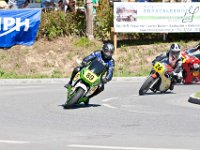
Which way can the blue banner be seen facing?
toward the camera

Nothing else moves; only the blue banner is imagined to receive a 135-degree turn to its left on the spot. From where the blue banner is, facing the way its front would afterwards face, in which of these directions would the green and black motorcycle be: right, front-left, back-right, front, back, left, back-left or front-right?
back-right

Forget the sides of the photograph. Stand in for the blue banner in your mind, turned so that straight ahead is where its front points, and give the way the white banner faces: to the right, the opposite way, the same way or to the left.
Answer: the same way

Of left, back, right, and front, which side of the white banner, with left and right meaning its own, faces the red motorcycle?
front

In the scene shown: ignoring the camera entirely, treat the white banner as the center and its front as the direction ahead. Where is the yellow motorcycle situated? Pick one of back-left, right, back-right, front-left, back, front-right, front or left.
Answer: front

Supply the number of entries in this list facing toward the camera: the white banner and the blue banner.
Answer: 2

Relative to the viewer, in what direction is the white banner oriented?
toward the camera

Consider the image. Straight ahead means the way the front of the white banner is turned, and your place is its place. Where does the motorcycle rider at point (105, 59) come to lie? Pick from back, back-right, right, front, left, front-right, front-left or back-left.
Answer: front

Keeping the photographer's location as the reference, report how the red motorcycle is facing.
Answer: facing the viewer and to the left of the viewer

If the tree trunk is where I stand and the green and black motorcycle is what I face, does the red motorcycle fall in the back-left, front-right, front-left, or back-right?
front-left

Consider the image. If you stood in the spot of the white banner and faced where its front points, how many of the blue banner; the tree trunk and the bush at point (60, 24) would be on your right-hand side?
3

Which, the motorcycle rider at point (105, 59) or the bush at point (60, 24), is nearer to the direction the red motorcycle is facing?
the motorcycle rider

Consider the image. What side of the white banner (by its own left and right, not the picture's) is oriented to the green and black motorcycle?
front
